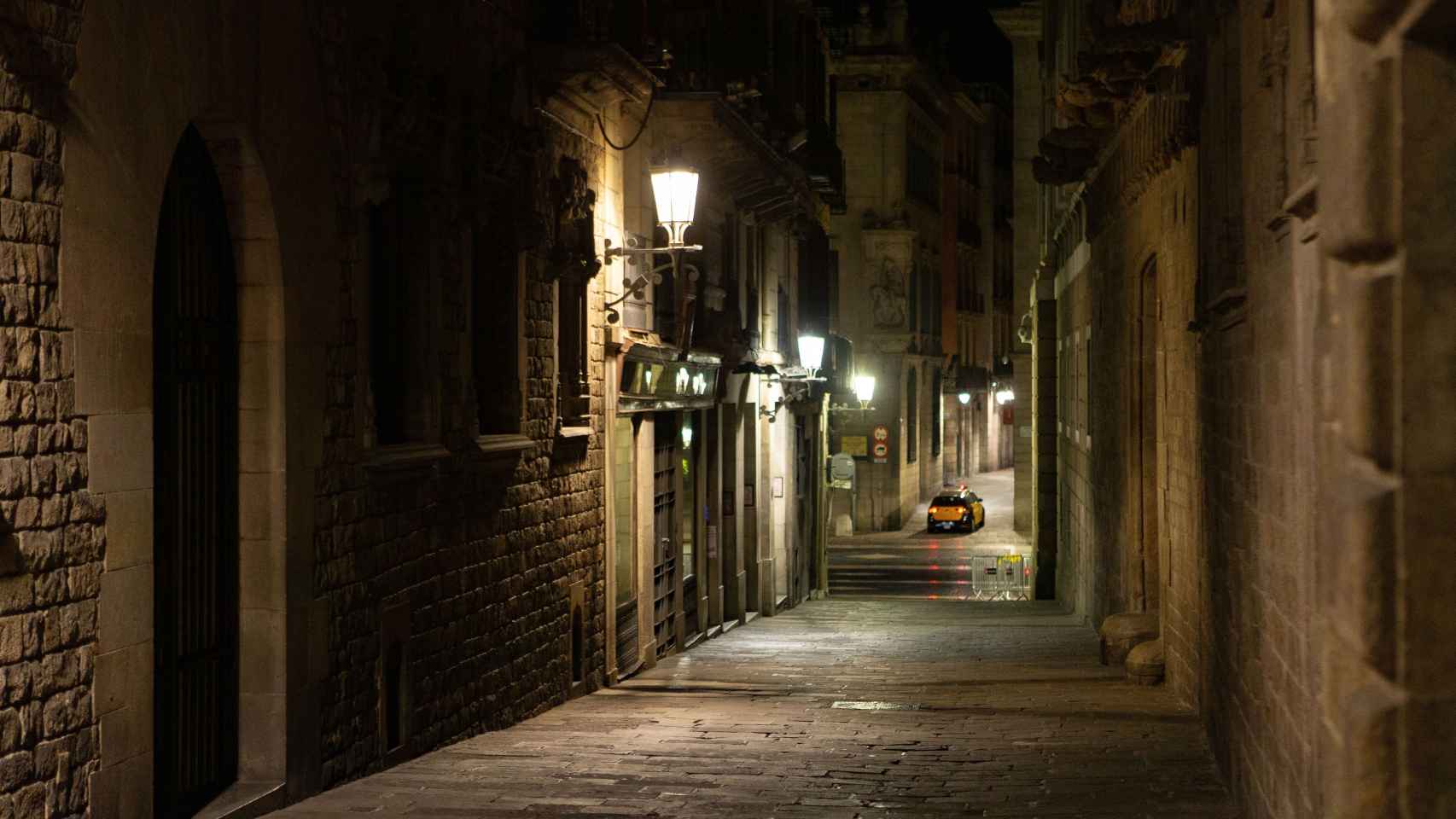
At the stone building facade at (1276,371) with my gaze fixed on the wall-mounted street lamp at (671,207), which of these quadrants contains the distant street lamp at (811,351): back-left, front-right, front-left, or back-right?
front-right

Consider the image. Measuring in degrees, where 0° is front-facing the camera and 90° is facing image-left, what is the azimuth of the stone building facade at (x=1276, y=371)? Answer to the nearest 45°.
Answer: approximately 90°

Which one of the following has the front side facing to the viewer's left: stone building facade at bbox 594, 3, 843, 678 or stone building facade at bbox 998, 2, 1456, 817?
stone building facade at bbox 998, 2, 1456, 817

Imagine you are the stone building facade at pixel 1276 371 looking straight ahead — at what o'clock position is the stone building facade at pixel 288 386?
the stone building facade at pixel 288 386 is roughly at 12 o'clock from the stone building facade at pixel 1276 371.

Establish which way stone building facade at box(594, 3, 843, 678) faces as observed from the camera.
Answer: facing the viewer and to the right of the viewer

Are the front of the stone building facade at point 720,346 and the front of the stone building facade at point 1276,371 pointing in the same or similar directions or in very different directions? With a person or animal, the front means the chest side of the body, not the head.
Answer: very different directions

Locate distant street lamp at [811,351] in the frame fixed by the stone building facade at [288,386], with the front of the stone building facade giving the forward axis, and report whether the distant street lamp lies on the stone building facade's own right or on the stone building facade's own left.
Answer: on the stone building facade's own left

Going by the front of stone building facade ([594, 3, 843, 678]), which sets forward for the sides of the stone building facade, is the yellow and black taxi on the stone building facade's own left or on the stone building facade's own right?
on the stone building facade's own left

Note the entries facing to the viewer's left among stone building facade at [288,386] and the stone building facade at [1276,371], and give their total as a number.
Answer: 1
